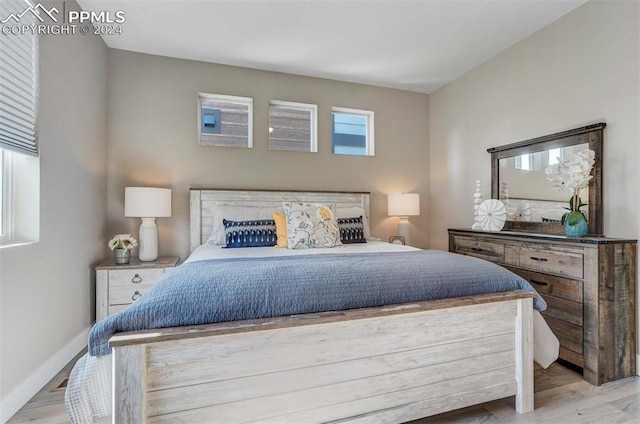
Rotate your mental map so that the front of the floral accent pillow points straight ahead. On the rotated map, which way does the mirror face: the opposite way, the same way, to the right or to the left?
to the right

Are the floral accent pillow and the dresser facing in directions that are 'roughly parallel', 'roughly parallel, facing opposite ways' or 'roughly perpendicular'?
roughly perpendicular

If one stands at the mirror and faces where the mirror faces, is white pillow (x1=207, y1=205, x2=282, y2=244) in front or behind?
in front

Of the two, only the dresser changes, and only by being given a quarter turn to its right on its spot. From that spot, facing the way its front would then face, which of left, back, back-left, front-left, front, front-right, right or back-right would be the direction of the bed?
left

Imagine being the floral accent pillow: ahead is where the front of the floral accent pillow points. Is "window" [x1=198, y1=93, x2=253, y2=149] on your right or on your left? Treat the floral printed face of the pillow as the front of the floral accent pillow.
on your right

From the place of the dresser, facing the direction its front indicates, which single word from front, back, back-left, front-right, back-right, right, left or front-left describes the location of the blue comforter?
front

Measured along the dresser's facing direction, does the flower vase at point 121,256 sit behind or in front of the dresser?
in front

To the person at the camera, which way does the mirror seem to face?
facing the viewer and to the left of the viewer

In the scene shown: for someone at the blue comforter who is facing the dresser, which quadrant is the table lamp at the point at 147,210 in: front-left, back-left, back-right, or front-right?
back-left

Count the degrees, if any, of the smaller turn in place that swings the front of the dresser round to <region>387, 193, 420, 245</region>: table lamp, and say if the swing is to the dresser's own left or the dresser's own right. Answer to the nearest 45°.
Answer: approximately 90° to the dresser's own right

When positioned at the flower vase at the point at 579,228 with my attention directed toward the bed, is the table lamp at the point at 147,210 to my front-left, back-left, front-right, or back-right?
front-right

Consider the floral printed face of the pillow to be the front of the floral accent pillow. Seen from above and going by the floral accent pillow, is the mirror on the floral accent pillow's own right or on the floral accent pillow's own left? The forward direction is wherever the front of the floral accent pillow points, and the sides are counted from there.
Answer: on the floral accent pillow's own left

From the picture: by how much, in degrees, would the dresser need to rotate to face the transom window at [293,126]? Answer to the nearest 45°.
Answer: approximately 45° to its right

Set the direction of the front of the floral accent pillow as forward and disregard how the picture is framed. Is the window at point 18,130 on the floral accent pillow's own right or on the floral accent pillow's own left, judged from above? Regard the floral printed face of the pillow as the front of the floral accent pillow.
on the floral accent pillow's own right

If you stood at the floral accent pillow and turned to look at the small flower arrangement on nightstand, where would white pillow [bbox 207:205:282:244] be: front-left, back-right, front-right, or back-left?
front-right

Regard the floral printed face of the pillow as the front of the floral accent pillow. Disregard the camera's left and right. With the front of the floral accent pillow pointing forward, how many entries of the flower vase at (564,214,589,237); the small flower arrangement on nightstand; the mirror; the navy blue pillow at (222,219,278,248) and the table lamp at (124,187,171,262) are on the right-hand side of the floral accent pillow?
3

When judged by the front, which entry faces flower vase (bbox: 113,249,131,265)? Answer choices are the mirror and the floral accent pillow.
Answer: the mirror

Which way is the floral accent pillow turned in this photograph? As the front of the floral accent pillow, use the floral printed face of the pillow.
toward the camera

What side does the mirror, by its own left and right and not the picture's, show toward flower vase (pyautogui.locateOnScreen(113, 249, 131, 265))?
front
